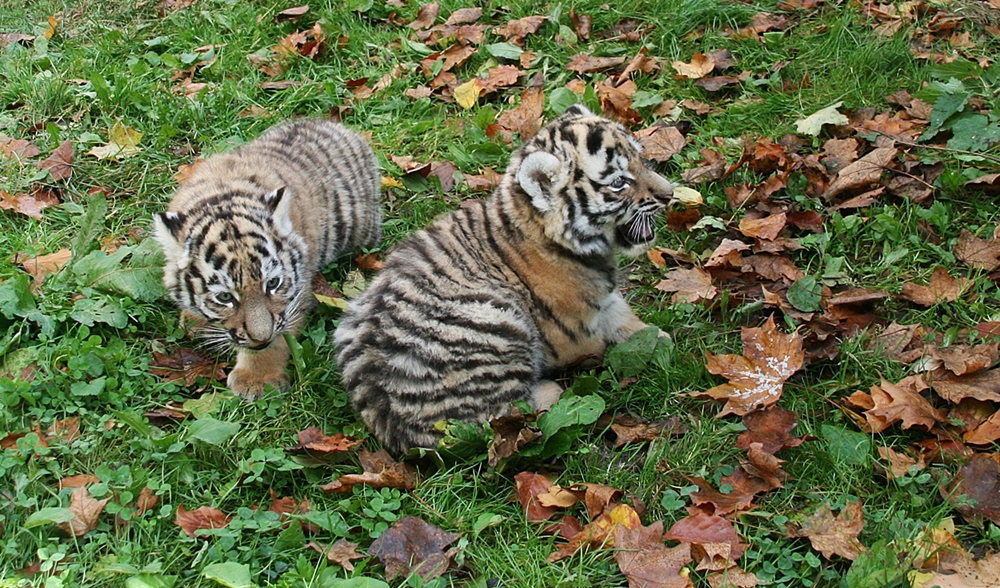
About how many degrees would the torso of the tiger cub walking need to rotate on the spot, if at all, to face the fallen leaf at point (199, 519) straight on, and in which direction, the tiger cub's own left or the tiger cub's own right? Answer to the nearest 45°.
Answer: approximately 45° to the tiger cub's own left

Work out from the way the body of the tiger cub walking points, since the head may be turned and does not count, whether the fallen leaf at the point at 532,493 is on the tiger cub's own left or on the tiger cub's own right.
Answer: on the tiger cub's own left

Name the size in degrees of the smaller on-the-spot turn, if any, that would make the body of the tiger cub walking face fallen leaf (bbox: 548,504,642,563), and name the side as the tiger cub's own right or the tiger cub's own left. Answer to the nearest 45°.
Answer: approximately 90° to the tiger cub's own left

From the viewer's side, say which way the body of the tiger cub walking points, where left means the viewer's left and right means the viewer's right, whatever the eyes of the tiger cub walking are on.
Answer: facing the viewer and to the left of the viewer

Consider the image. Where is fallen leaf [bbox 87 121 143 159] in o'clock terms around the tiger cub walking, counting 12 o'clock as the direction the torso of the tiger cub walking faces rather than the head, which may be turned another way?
The fallen leaf is roughly at 4 o'clock from the tiger cub walking.

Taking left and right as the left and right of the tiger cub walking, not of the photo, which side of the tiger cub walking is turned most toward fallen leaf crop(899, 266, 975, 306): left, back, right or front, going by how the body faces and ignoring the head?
left

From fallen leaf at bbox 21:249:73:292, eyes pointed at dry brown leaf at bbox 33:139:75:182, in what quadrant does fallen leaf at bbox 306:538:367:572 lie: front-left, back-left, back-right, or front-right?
back-right

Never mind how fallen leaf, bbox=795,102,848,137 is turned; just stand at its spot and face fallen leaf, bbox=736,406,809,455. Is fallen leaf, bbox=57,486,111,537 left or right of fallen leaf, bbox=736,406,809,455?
right

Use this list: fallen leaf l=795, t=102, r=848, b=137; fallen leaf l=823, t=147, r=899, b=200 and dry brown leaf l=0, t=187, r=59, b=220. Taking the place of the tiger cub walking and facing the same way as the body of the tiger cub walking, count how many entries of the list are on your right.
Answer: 1

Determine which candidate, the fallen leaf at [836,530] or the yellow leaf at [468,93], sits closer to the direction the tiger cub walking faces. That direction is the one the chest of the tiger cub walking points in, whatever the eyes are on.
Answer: the fallen leaf

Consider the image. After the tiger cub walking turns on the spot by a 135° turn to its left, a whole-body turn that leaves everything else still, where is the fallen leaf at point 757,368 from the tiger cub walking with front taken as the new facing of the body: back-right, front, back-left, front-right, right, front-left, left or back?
front-right

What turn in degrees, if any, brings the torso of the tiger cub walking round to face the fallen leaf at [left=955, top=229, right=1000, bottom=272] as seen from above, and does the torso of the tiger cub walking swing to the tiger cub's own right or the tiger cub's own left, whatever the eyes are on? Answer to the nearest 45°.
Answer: approximately 135° to the tiger cub's own left

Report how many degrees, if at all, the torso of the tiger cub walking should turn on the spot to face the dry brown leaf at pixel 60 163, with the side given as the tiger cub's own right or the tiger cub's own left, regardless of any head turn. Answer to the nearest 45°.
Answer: approximately 90° to the tiger cub's own right

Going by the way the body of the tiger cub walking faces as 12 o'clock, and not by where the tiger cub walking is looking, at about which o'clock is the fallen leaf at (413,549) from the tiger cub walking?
The fallen leaf is roughly at 10 o'clock from the tiger cub walking.

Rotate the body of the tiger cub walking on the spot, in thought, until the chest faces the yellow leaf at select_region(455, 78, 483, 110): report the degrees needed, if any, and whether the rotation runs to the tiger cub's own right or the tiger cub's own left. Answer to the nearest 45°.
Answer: approximately 180°

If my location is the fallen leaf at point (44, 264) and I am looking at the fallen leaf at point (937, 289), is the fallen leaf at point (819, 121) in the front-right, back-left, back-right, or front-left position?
front-left
